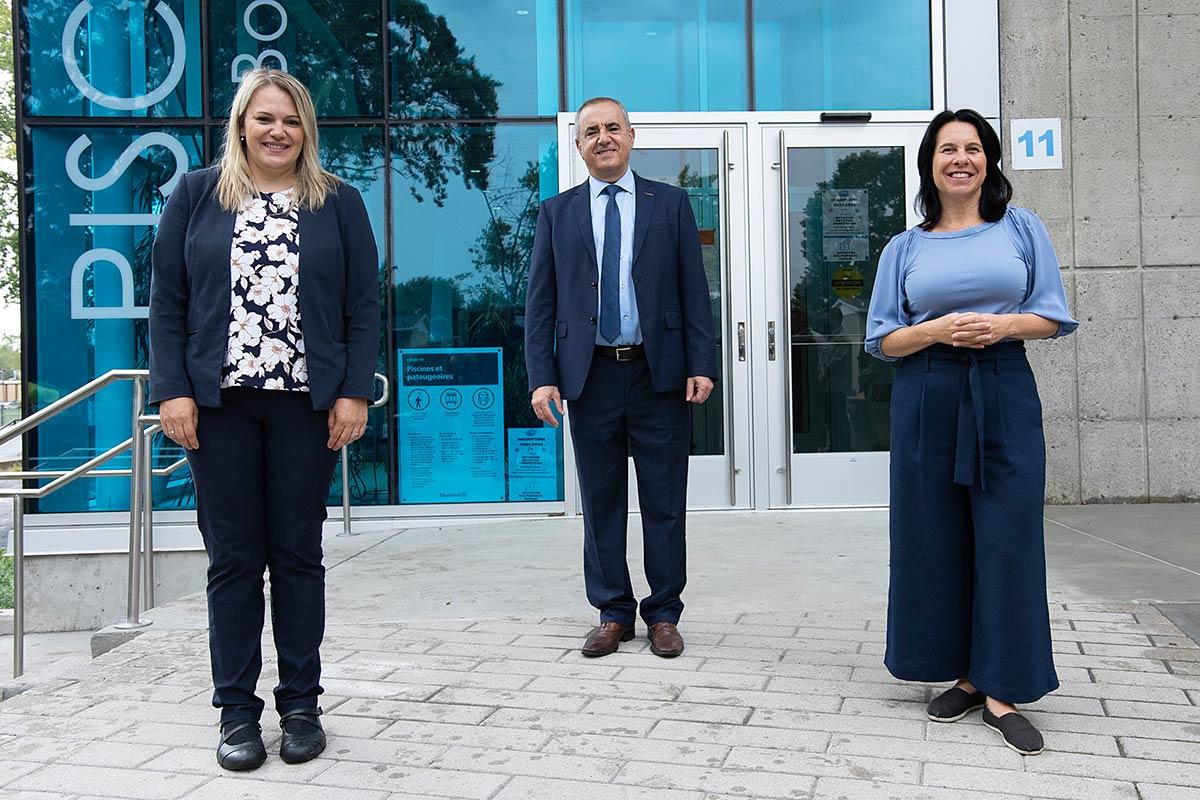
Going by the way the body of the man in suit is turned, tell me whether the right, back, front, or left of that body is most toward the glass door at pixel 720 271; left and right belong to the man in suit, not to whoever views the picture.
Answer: back

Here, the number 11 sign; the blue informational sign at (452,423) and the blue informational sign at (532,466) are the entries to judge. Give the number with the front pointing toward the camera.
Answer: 3

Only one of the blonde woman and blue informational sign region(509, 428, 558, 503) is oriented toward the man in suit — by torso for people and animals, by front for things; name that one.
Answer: the blue informational sign

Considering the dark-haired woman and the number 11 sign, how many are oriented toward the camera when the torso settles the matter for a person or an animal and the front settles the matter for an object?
2

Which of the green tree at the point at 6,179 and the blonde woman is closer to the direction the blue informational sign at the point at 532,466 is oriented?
the blonde woman

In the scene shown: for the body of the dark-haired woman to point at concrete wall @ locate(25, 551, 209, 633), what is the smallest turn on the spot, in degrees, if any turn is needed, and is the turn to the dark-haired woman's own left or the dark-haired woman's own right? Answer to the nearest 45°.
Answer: approximately 135° to the dark-haired woman's own right
